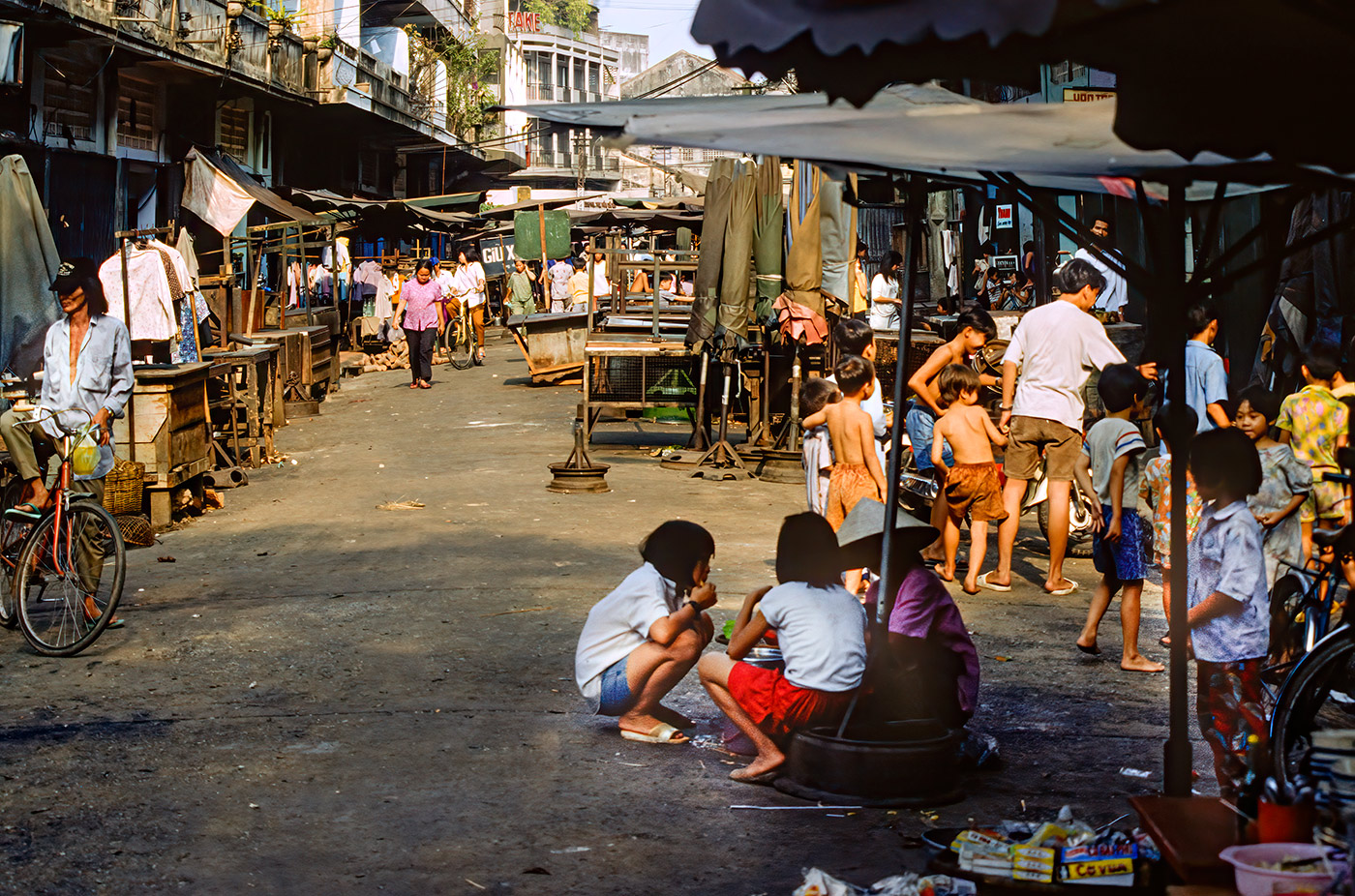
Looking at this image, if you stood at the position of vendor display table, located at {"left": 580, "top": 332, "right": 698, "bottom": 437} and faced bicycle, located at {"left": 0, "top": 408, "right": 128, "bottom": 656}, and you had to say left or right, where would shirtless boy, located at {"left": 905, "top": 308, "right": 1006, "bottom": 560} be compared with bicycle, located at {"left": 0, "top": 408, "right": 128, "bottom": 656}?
left

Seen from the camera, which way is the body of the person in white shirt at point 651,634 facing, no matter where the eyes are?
to the viewer's right

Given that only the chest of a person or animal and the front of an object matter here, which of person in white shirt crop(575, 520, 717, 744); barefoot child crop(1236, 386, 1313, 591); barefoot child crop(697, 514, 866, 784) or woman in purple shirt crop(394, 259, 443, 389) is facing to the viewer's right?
person in white shirt crop(575, 520, 717, 744)

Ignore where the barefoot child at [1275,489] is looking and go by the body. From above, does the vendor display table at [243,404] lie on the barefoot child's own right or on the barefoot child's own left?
on the barefoot child's own right

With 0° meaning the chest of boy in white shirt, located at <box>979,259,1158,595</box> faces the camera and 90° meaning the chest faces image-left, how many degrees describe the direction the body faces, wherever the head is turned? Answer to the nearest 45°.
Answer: approximately 225°

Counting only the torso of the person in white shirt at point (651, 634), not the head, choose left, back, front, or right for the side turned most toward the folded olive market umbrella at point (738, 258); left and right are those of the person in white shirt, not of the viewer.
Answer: left

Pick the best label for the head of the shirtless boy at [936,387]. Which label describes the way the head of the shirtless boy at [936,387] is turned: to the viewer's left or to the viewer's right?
to the viewer's right

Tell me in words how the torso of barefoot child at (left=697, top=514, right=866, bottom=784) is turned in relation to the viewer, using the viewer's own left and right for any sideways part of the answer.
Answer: facing away from the viewer and to the left of the viewer
